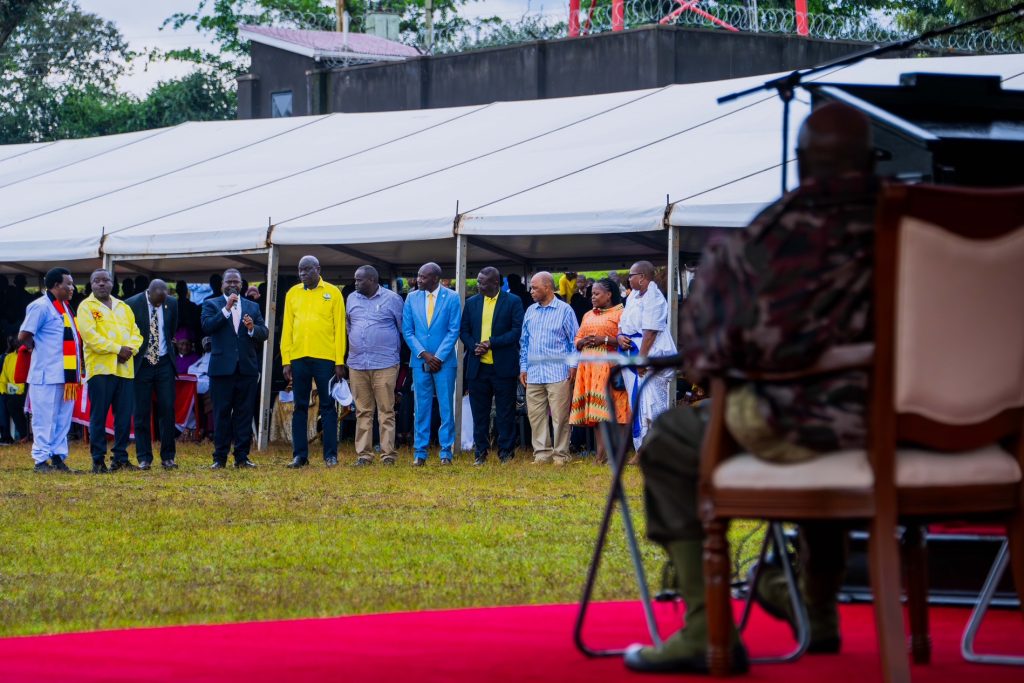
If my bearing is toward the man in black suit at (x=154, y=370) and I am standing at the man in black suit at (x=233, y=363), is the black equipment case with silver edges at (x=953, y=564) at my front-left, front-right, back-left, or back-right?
back-left

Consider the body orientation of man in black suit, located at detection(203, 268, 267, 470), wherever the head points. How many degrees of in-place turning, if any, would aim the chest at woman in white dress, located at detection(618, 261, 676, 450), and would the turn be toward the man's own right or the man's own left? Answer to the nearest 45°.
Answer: approximately 90° to the man's own left

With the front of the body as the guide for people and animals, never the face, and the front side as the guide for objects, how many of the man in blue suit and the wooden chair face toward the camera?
1

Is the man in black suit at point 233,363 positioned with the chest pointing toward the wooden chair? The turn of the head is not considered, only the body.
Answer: yes

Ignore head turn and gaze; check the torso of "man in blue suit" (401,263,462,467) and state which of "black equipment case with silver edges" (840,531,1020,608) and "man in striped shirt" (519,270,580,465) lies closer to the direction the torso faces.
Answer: the black equipment case with silver edges

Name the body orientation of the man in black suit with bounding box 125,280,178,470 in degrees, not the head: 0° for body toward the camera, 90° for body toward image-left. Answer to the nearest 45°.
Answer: approximately 0°

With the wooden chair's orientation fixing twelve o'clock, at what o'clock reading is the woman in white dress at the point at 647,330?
The woman in white dress is roughly at 1 o'clock from the wooden chair.

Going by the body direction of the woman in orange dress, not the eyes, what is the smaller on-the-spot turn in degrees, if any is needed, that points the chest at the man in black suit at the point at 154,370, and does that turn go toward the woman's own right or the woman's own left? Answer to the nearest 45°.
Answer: approximately 45° to the woman's own right
